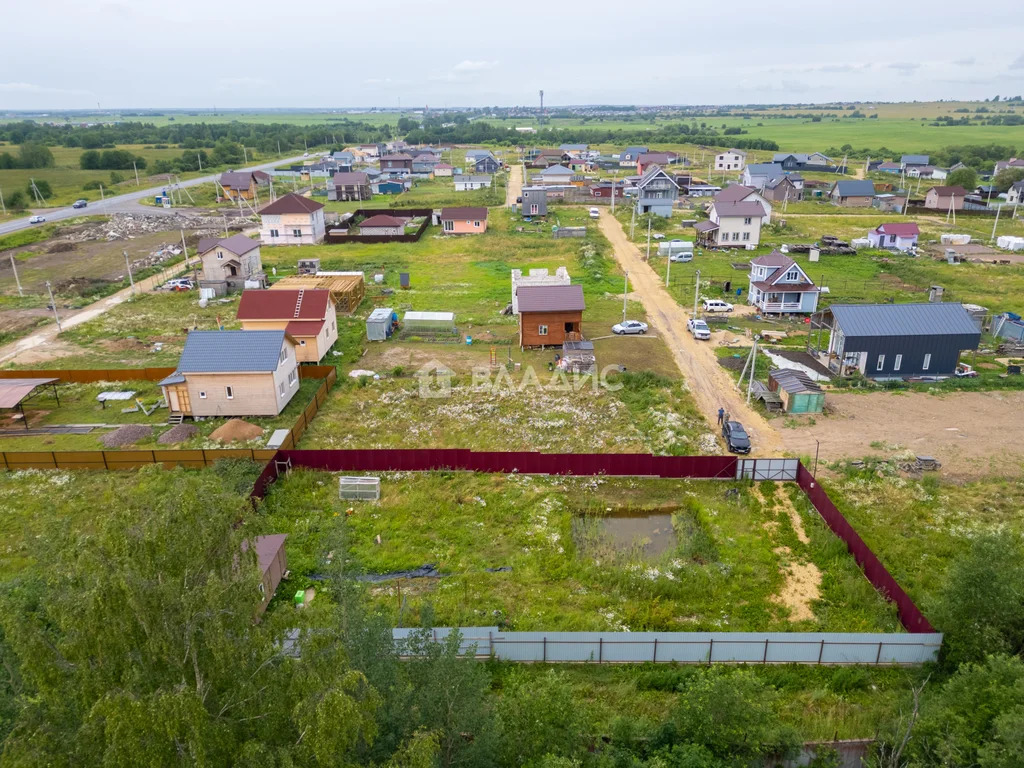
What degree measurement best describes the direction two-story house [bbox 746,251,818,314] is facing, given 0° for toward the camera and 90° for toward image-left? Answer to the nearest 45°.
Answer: approximately 0°

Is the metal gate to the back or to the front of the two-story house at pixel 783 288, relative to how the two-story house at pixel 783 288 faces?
to the front

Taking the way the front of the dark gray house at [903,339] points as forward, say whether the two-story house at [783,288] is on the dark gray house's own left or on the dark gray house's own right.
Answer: on the dark gray house's own right

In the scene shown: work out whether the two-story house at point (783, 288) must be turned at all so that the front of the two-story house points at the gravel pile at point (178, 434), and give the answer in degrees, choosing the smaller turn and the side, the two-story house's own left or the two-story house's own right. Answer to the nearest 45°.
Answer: approximately 45° to the two-story house's own right

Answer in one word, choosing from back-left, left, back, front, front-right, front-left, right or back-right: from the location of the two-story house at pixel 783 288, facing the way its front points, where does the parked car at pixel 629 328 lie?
front-right

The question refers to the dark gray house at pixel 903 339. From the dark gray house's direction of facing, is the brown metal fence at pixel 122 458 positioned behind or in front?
in front

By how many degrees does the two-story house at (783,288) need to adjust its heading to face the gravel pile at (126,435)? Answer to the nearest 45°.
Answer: approximately 45° to its right
